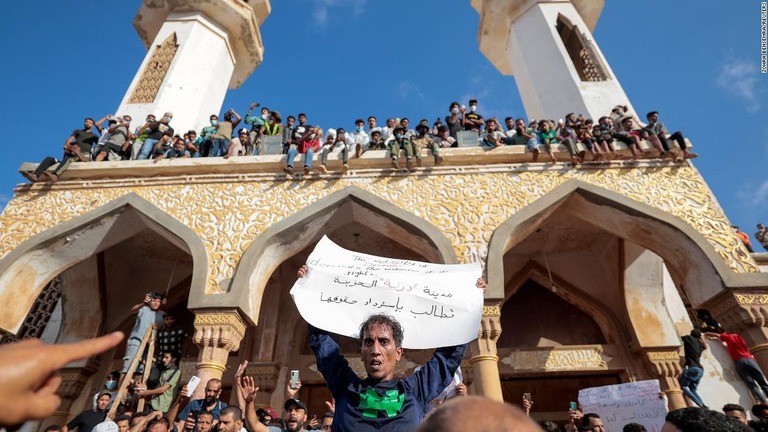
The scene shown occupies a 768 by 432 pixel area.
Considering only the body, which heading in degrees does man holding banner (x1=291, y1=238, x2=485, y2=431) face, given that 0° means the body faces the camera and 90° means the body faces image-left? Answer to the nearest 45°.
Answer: approximately 0°

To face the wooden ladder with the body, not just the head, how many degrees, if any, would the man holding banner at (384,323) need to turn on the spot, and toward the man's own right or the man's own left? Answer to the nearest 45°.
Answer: approximately 135° to the man's own right
